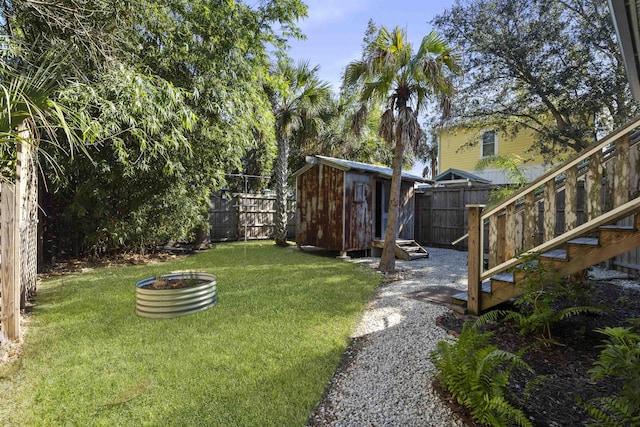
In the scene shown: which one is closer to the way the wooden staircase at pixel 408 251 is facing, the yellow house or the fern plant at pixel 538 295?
the fern plant

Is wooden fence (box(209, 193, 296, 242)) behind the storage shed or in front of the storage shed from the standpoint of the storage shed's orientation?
behind

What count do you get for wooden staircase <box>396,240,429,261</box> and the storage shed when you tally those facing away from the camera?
0

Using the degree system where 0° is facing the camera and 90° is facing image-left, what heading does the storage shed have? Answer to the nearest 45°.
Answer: approximately 315°

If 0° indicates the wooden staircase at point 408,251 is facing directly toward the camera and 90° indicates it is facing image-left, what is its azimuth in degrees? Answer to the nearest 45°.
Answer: approximately 315°
